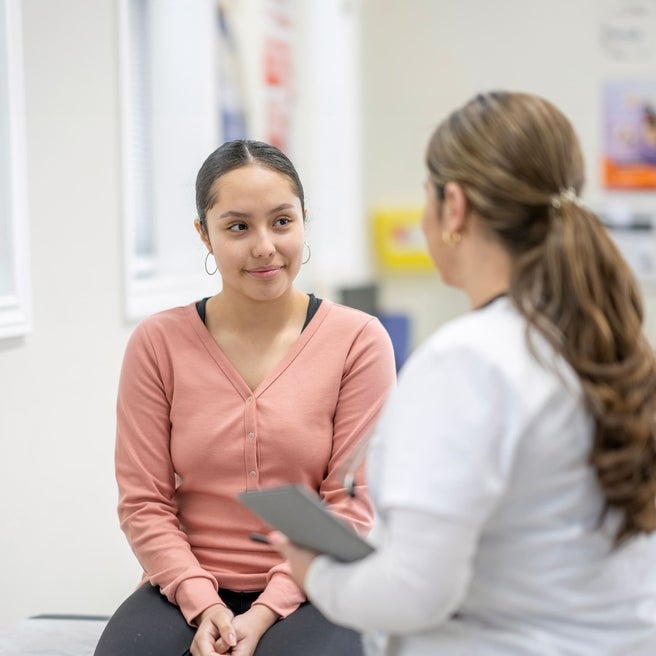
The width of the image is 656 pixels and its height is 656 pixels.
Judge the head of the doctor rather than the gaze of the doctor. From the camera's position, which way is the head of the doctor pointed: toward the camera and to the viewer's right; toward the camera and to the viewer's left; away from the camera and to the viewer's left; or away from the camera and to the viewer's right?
away from the camera and to the viewer's left

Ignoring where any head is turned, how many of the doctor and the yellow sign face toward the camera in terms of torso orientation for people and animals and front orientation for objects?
1

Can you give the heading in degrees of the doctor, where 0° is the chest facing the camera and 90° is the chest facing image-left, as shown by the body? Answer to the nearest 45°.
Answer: approximately 135°

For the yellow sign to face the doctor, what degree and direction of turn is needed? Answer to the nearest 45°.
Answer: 0° — it already faces them
